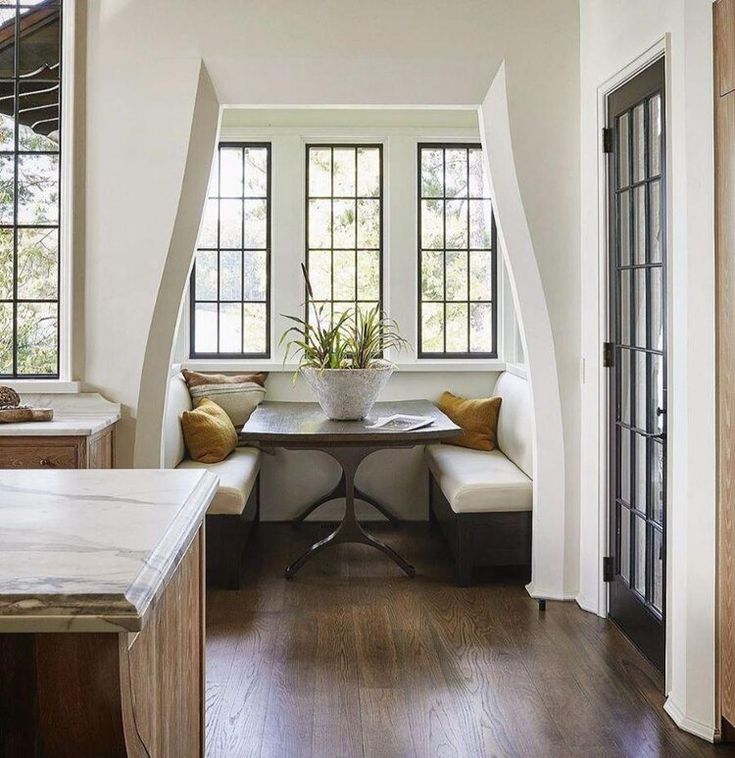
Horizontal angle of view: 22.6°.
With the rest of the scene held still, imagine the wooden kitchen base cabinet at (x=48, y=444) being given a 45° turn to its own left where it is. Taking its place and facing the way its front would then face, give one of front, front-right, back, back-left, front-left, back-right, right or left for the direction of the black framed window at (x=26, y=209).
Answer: back-left

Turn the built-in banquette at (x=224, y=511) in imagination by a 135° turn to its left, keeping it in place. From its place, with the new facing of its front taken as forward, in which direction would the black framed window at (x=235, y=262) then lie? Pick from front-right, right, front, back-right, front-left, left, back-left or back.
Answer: front-right

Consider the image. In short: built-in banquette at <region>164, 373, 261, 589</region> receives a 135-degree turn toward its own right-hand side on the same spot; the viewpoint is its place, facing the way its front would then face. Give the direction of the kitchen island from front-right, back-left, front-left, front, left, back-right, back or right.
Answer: front-left

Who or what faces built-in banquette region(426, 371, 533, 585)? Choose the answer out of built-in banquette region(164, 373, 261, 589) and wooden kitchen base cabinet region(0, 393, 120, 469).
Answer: built-in banquette region(164, 373, 261, 589)

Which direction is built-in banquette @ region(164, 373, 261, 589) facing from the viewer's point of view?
to the viewer's right
